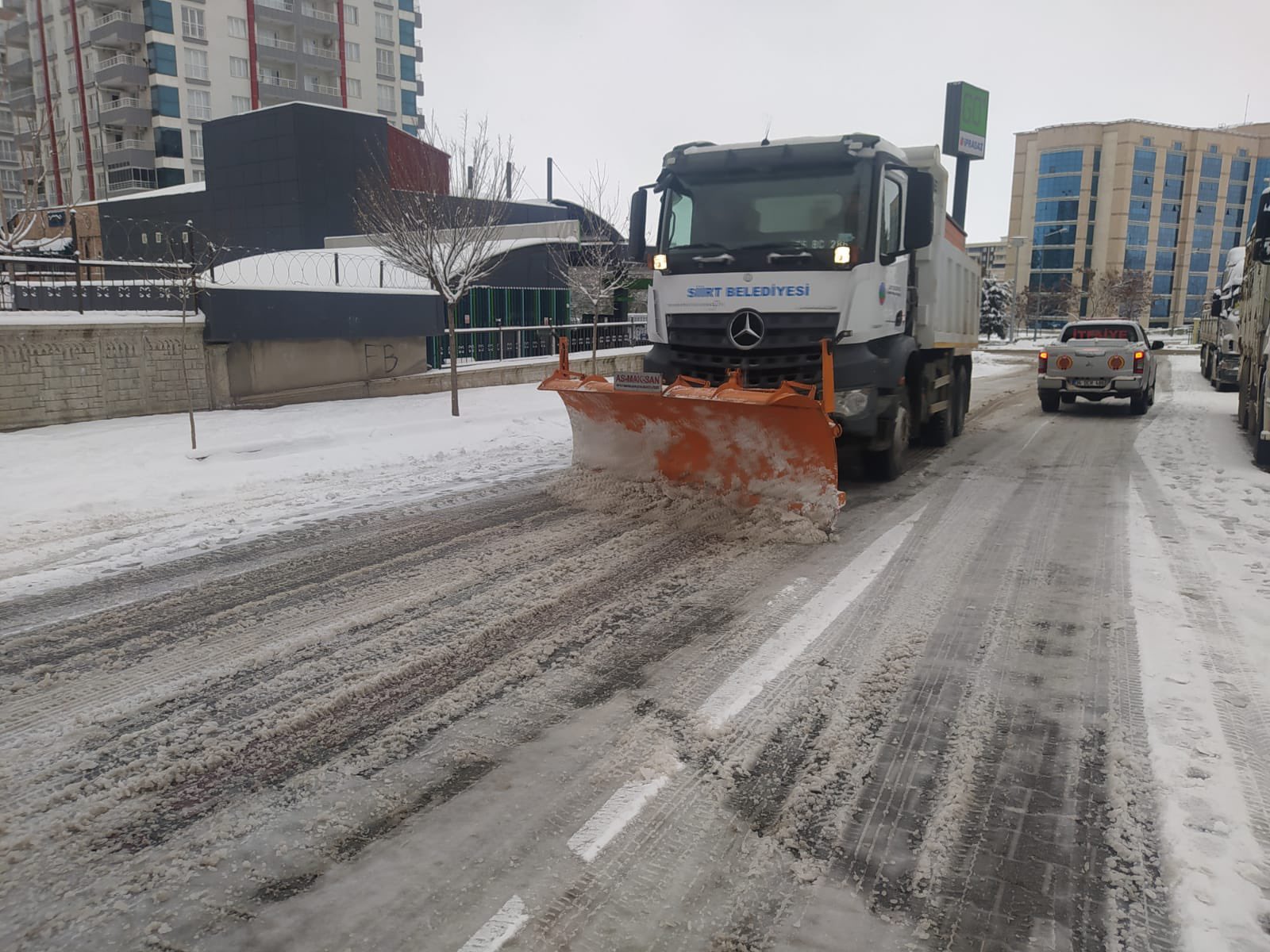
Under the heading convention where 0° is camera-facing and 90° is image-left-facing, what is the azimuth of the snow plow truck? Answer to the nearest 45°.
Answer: approximately 45°

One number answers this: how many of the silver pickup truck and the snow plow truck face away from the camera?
1

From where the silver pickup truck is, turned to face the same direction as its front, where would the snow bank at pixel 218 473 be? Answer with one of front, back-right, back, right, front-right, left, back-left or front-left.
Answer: back-left

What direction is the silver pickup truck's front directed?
away from the camera

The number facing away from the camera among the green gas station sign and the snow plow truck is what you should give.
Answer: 0

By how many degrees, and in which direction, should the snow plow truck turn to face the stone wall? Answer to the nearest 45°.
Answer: approximately 45° to its right

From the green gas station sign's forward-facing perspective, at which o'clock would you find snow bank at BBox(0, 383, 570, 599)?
The snow bank is roughly at 2 o'clock from the green gas station sign.

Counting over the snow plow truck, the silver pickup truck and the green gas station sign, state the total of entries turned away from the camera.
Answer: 1

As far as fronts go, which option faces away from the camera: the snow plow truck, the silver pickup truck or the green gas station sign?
the silver pickup truck

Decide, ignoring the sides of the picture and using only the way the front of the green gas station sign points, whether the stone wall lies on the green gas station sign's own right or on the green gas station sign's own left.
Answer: on the green gas station sign's own right

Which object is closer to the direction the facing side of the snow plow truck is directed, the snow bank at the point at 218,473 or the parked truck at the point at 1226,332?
the snow bank

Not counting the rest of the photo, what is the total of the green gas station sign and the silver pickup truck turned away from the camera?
1

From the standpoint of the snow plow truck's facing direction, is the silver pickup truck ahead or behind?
behind

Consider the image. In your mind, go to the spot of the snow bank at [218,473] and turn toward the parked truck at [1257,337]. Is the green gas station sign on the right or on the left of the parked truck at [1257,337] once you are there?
left

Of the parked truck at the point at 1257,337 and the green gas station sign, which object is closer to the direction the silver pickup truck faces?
the green gas station sign
